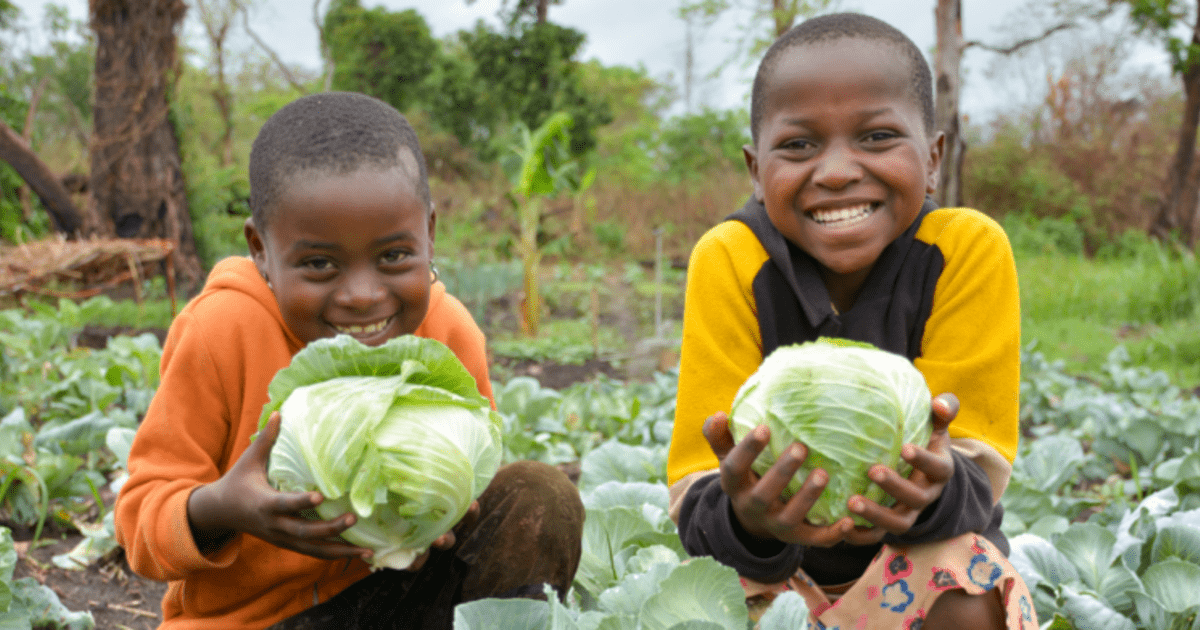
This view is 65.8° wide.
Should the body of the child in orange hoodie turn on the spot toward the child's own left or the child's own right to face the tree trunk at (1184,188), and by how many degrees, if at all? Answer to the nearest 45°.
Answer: approximately 90° to the child's own left

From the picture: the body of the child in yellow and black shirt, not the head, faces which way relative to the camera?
toward the camera

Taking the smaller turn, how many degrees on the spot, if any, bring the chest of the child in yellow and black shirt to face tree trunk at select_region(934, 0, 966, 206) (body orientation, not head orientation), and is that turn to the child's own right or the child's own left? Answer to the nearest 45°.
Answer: approximately 180°

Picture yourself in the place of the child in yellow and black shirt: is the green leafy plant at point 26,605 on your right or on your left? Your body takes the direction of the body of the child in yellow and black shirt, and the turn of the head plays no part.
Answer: on your right

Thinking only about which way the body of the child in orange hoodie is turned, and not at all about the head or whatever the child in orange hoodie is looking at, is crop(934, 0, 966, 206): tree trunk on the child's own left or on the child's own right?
on the child's own left

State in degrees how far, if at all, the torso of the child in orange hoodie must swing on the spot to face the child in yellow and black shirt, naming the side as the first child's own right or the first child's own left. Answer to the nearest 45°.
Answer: approximately 45° to the first child's own left

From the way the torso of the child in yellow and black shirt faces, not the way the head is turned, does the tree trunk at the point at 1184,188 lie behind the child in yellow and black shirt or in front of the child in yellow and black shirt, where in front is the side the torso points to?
behind

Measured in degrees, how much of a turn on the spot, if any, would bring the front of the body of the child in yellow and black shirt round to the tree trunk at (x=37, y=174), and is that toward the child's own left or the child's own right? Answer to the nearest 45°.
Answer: approximately 135° to the child's own right

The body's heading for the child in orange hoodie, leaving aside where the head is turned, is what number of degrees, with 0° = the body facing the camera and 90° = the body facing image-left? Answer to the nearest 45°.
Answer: approximately 315°

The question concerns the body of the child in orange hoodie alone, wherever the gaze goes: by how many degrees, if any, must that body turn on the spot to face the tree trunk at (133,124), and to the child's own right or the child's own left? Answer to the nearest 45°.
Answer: approximately 135° to the child's own left

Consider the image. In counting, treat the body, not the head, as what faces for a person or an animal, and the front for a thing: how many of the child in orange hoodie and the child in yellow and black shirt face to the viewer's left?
0

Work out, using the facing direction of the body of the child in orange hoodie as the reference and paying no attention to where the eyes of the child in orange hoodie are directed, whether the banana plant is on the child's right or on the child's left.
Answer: on the child's left
